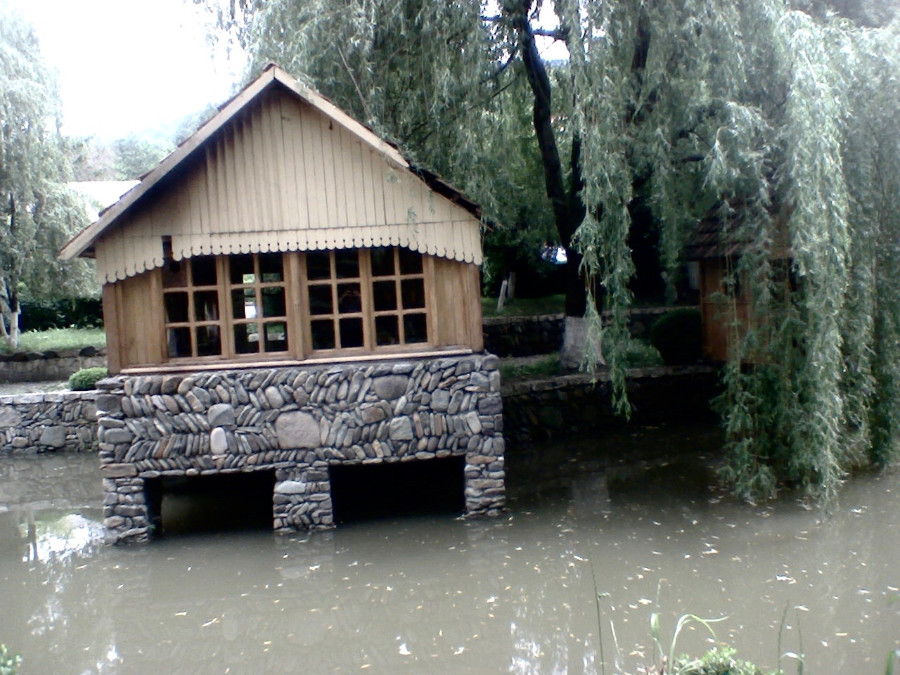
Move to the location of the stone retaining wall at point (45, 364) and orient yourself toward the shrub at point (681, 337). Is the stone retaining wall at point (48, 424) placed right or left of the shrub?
right

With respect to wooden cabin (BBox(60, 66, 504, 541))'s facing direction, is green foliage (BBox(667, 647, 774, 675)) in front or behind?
in front

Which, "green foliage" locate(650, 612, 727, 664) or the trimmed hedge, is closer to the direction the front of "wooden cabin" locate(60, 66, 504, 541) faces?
the green foliage

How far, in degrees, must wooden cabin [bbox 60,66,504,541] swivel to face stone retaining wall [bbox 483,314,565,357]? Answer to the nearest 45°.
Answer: approximately 135° to its left

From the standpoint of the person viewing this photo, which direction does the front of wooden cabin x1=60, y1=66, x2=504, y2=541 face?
facing the viewer

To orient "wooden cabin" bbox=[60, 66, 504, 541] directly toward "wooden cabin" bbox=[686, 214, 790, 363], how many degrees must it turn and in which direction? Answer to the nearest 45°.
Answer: approximately 135° to its left

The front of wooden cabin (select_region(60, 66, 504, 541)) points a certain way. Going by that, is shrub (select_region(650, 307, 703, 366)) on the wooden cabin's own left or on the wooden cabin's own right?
on the wooden cabin's own left

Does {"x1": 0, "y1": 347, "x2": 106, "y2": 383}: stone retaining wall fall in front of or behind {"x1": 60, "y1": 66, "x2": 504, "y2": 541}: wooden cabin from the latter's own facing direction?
behind
